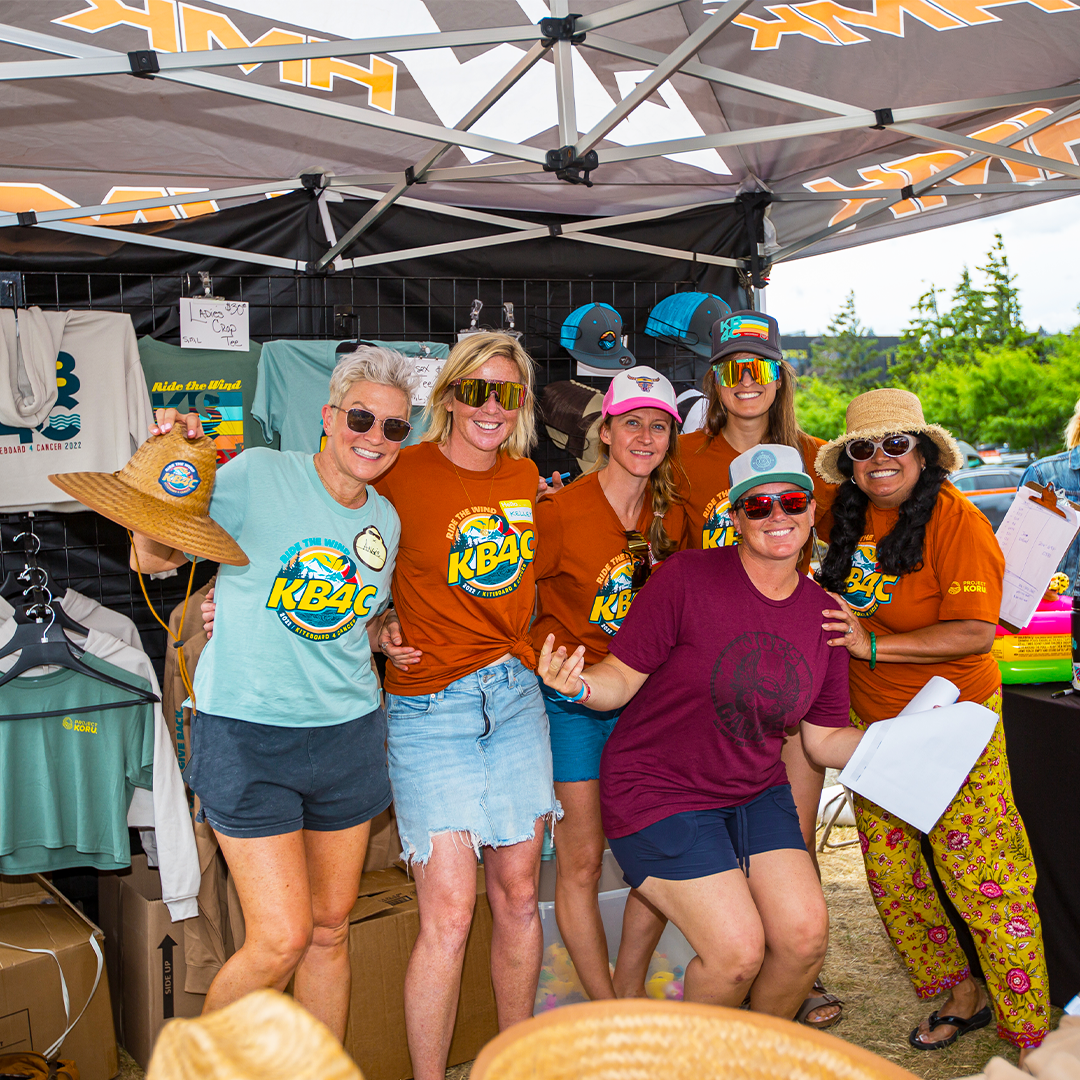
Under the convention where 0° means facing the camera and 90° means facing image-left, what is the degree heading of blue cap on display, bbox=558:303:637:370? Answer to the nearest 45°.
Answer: approximately 315°

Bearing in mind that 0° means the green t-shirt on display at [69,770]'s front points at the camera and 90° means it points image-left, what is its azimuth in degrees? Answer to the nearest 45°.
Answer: approximately 0°

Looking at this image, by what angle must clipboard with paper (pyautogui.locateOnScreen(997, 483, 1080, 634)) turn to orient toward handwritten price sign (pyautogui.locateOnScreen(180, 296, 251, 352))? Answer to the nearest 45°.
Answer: approximately 90° to its right

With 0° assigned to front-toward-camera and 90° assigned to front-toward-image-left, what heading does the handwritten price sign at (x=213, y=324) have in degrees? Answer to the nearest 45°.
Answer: approximately 0°

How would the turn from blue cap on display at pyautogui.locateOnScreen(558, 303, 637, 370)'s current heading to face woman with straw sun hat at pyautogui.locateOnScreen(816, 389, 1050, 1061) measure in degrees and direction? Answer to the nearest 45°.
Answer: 0° — it already faces them

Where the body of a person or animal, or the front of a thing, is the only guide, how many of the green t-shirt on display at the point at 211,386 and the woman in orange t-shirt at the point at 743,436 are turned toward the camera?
2

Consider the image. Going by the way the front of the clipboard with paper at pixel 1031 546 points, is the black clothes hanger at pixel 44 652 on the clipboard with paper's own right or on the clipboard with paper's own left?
on the clipboard with paper's own right

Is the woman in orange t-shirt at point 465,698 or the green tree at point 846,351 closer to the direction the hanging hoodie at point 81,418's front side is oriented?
the woman in orange t-shirt

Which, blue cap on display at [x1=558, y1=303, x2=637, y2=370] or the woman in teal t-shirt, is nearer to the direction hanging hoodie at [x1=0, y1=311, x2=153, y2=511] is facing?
the woman in teal t-shirt

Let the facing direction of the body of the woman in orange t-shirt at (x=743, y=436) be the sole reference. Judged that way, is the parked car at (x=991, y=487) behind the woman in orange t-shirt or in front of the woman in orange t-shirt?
behind
